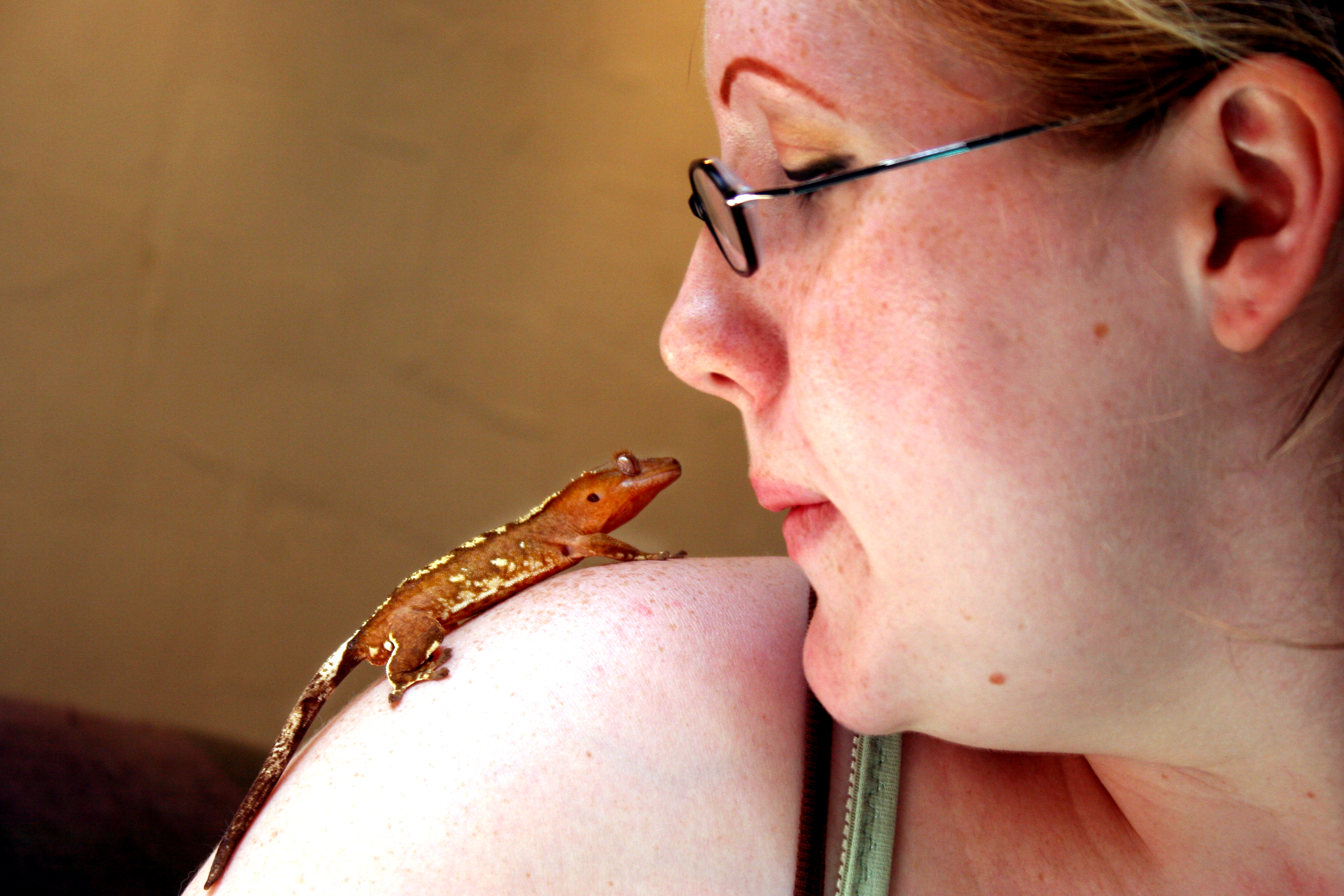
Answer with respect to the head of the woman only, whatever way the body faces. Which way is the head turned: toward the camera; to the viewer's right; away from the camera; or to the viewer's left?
to the viewer's left

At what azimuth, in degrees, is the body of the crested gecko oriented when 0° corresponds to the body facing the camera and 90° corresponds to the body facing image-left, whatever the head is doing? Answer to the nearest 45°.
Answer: approximately 270°
